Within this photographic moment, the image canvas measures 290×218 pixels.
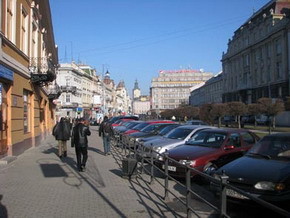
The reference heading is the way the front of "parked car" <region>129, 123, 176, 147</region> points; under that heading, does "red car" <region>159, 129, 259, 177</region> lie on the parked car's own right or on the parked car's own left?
on the parked car's own left

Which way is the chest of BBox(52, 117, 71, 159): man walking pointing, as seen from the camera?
away from the camera

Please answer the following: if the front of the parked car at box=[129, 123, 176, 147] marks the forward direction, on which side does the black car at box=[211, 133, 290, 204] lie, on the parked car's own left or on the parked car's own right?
on the parked car's own left

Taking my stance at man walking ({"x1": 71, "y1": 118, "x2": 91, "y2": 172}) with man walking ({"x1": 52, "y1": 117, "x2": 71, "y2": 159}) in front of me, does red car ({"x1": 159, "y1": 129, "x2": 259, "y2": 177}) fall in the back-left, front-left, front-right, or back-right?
back-right

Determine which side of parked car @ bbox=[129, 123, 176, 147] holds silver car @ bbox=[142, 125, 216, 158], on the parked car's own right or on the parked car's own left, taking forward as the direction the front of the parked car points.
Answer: on the parked car's own left

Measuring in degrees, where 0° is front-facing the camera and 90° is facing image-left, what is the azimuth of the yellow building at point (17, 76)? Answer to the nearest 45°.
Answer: approximately 270°
